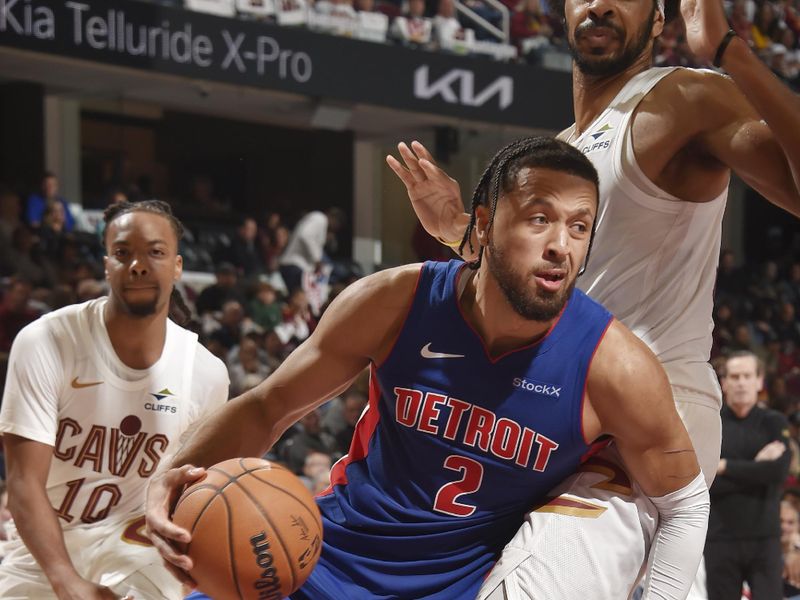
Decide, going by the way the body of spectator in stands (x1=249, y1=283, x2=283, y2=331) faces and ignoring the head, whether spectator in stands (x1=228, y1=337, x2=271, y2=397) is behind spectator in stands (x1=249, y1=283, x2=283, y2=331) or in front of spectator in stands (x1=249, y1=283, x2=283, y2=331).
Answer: in front

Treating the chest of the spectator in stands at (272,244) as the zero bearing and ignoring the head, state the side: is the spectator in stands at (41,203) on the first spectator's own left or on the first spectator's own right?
on the first spectator's own right

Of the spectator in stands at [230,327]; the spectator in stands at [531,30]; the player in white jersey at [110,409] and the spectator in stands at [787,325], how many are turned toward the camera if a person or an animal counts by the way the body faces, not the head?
4

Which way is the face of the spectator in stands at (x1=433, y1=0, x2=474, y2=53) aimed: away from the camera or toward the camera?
toward the camera

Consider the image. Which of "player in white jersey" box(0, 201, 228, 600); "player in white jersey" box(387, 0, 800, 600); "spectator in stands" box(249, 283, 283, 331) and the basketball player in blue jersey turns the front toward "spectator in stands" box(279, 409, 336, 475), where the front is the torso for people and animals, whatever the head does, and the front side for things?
"spectator in stands" box(249, 283, 283, 331)

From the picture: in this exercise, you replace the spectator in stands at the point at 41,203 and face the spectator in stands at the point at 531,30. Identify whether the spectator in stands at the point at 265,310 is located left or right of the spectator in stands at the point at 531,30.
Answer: right

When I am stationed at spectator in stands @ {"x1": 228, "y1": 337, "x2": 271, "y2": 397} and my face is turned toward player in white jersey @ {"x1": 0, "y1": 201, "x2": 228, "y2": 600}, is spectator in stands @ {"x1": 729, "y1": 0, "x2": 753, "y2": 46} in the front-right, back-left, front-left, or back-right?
back-left

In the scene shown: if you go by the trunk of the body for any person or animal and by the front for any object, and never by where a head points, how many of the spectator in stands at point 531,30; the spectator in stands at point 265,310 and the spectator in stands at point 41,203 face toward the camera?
3

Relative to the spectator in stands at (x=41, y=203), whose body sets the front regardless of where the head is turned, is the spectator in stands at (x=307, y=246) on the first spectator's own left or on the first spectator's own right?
on the first spectator's own left

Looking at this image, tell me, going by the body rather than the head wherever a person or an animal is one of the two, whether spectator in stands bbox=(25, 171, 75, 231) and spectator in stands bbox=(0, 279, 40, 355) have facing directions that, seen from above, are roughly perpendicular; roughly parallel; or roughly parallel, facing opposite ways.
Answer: roughly parallel

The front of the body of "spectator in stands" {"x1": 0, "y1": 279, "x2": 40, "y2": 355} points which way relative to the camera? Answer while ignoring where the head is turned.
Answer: toward the camera

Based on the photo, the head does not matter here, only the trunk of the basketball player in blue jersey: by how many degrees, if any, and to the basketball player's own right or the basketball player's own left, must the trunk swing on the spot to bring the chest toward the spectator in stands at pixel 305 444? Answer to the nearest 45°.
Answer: approximately 180°

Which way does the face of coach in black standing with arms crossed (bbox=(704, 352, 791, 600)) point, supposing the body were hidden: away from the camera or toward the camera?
toward the camera

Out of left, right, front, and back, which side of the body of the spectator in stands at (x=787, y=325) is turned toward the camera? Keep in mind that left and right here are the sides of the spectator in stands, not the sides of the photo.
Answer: front

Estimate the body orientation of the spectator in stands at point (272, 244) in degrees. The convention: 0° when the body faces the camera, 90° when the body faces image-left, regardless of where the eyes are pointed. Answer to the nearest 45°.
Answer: approximately 0°

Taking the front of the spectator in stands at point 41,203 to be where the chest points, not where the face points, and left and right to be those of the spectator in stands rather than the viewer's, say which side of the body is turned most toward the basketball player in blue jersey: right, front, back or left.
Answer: front

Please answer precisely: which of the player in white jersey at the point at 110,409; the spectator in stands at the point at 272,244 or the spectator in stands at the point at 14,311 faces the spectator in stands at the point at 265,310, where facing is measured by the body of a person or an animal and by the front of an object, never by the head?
the spectator in stands at the point at 272,244

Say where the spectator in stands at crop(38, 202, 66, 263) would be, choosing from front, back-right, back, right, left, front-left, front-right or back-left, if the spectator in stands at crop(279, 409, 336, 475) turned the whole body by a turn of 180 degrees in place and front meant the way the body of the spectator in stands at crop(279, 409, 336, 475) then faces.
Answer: front-left
